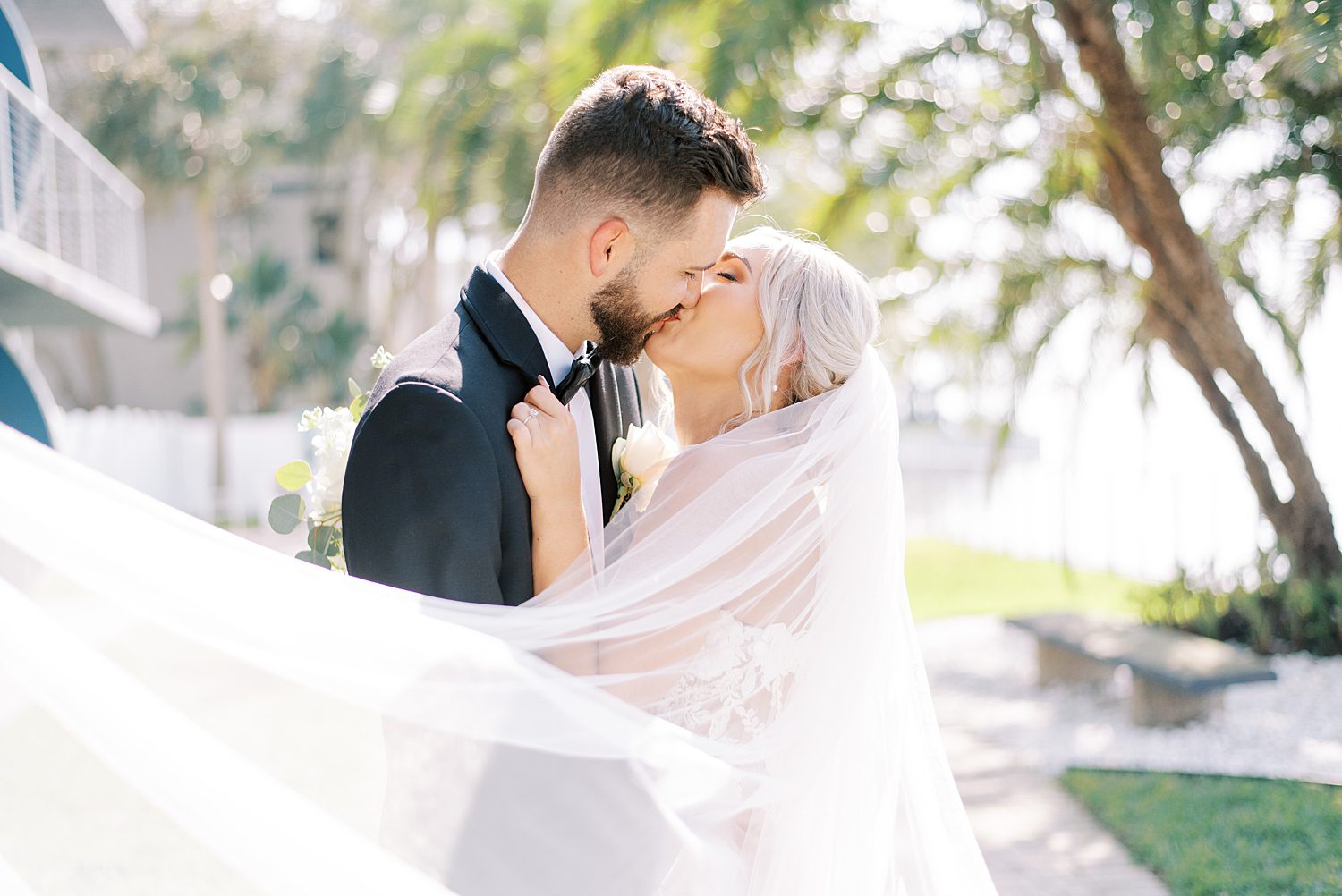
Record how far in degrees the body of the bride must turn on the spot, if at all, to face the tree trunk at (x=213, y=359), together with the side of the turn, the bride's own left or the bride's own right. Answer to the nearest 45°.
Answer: approximately 90° to the bride's own right

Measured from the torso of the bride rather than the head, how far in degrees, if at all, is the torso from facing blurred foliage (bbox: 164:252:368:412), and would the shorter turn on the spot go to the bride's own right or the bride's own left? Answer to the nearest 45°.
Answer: approximately 90° to the bride's own right

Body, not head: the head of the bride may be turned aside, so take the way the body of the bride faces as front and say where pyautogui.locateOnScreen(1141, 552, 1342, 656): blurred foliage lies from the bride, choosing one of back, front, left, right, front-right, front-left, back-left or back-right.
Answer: back-right

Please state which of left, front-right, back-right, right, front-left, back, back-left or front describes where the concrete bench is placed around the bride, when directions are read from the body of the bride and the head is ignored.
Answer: back-right

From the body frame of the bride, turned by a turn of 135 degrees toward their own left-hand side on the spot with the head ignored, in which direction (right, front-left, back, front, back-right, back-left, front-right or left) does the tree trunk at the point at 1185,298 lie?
left

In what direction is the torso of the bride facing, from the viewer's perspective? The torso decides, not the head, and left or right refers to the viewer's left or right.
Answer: facing to the left of the viewer
